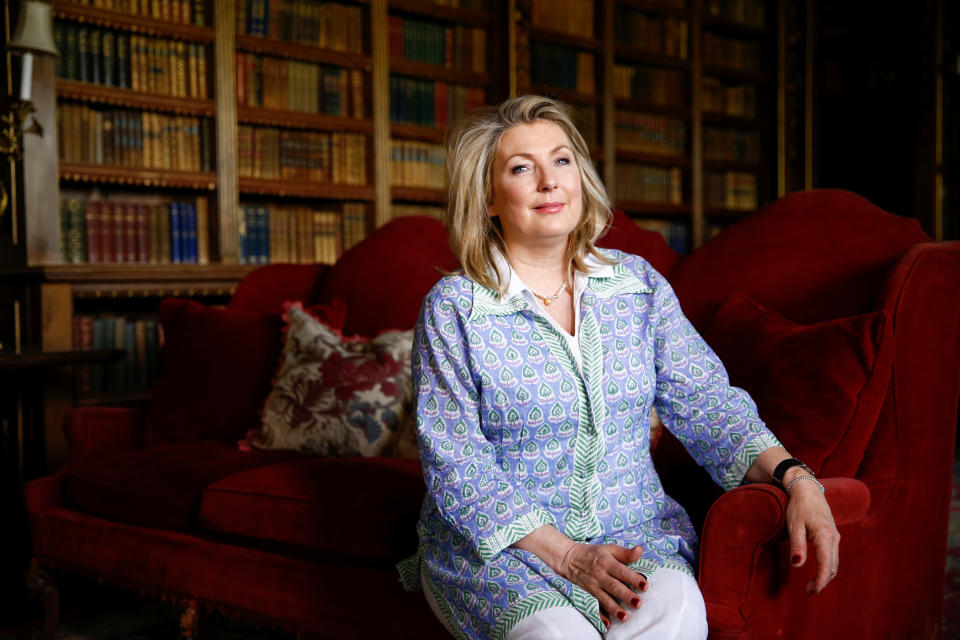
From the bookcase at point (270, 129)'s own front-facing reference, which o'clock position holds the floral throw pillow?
The floral throw pillow is roughly at 1 o'clock from the bookcase.

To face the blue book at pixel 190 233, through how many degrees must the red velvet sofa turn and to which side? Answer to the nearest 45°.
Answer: approximately 90° to its right

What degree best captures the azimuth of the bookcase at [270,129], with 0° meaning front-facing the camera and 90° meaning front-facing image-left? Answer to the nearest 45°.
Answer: approximately 315°

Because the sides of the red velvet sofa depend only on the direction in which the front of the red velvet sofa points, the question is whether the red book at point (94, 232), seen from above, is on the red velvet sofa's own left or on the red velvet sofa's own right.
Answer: on the red velvet sofa's own right

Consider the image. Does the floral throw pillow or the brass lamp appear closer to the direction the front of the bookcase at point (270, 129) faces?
the floral throw pillow

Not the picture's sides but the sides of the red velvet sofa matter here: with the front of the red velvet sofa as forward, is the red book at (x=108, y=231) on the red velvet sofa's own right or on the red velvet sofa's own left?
on the red velvet sofa's own right

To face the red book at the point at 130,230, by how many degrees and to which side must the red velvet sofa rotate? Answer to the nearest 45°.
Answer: approximately 90° to its right

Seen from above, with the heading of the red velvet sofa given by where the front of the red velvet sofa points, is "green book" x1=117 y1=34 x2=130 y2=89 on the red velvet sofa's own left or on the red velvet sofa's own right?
on the red velvet sofa's own right

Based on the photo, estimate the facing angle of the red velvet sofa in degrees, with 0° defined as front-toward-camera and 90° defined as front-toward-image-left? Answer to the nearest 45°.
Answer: approximately 45°

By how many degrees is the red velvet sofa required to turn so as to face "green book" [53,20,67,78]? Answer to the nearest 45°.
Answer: approximately 90° to its right

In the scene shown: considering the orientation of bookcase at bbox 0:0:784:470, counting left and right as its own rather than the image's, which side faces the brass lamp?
right
